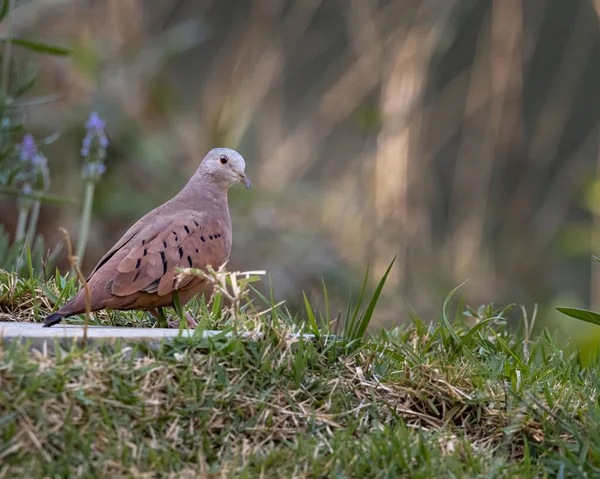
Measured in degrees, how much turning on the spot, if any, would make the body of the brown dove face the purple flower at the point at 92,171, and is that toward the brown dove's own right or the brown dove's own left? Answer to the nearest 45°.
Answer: approximately 90° to the brown dove's own left

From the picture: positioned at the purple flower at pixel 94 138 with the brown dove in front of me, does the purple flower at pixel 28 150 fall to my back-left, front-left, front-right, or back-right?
back-right

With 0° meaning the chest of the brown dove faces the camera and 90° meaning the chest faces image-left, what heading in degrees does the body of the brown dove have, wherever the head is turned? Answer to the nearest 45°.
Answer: approximately 270°

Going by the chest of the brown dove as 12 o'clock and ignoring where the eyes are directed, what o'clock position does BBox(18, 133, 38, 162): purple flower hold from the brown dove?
The purple flower is roughly at 8 o'clock from the brown dove.

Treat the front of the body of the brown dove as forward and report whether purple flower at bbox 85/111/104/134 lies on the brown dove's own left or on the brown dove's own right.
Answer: on the brown dove's own left
